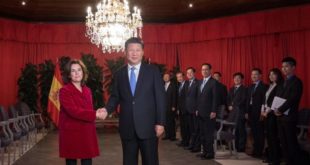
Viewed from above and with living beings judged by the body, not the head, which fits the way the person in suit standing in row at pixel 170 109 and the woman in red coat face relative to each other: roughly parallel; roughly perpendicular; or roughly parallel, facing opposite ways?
roughly perpendicular

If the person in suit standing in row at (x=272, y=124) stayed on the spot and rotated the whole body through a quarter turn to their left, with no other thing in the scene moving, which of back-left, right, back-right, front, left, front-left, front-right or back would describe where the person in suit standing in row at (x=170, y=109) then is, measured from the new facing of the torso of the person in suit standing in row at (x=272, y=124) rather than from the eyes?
back

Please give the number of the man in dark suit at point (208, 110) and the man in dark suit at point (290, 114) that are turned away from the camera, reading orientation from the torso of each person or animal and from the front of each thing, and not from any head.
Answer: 0

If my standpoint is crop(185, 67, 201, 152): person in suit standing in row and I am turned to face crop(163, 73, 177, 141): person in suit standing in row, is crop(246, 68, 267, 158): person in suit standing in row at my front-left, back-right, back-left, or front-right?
back-right

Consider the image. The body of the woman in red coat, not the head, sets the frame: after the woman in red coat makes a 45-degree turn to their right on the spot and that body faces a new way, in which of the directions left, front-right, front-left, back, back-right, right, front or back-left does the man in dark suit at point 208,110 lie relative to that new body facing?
back-left

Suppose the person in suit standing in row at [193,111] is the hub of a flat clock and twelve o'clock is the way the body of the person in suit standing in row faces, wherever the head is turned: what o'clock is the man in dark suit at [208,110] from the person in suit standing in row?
The man in dark suit is roughly at 10 o'clock from the person in suit standing in row.

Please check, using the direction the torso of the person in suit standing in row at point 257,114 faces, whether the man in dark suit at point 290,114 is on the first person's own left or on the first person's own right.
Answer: on the first person's own left

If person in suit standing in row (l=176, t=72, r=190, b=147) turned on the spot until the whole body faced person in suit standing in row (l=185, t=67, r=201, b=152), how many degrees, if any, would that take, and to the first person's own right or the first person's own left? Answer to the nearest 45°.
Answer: approximately 45° to the first person's own left

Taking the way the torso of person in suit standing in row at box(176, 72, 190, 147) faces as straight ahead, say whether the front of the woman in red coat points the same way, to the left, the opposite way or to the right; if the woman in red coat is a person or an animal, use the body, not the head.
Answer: to the left

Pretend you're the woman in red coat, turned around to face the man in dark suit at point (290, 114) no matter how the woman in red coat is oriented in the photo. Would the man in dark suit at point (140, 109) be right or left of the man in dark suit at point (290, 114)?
right

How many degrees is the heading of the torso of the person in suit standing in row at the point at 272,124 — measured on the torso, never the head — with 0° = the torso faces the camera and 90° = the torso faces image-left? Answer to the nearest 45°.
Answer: approximately 45°

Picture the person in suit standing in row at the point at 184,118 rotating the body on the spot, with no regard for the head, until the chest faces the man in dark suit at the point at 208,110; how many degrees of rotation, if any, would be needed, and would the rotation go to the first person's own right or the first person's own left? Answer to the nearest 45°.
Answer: approximately 45° to the first person's own left

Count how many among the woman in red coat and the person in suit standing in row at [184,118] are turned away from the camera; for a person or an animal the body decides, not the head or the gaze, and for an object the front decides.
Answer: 0
